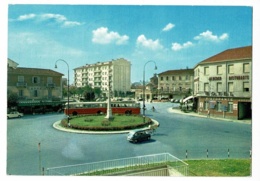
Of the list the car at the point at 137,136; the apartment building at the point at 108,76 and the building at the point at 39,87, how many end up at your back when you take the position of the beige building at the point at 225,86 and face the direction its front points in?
0

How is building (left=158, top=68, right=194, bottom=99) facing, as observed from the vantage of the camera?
facing the viewer

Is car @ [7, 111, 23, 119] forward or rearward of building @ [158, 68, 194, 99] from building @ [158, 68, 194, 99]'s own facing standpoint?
forward

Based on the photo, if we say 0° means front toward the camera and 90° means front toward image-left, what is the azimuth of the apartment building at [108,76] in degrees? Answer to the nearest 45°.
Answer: approximately 45°

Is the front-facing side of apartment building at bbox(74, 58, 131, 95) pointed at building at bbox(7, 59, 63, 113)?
no

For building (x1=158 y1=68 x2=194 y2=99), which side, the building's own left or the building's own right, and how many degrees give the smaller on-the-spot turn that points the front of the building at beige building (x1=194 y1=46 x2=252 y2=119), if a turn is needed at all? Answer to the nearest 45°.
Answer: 0° — it already faces it

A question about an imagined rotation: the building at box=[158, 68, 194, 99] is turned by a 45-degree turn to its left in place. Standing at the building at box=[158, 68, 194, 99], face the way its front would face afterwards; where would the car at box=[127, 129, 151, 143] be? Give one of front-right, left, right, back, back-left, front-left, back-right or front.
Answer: front-right

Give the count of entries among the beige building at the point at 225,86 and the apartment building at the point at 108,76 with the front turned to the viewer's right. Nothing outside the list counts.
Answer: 0

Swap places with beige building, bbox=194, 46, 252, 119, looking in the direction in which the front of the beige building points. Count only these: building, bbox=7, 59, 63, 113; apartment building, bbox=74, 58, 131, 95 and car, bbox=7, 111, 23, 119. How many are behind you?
0

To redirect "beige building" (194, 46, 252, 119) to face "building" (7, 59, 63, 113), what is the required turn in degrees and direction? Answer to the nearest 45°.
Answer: approximately 45° to its right

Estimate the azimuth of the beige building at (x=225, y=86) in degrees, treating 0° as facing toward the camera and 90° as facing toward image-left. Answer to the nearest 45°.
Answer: approximately 45°

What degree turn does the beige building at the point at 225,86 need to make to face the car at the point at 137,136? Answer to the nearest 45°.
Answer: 0° — it already faces it
